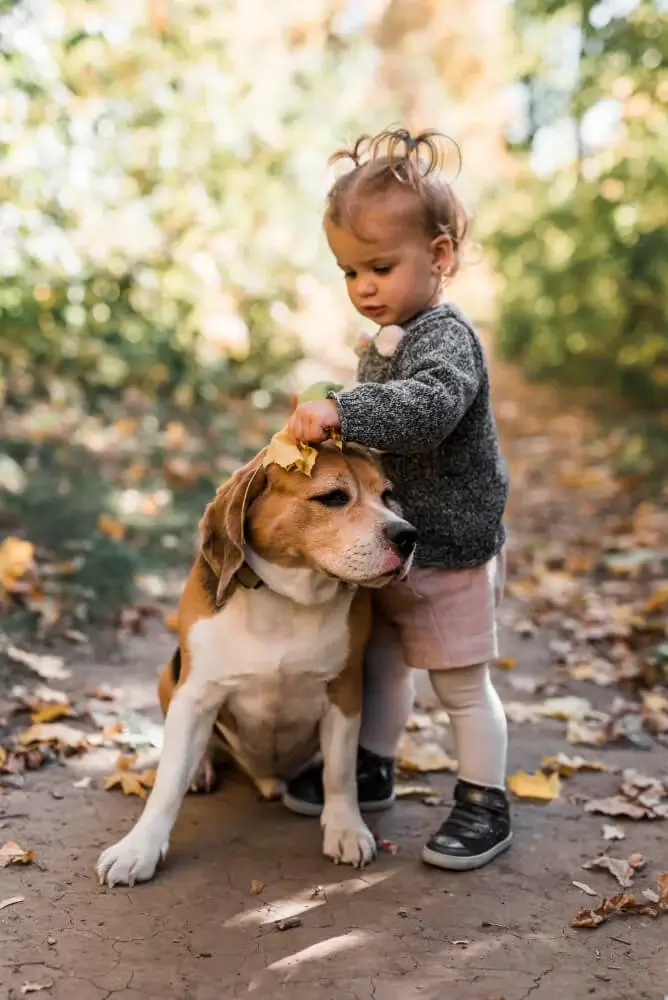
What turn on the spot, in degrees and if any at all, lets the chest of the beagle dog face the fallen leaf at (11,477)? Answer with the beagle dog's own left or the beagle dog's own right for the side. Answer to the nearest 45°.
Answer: approximately 135° to the beagle dog's own right

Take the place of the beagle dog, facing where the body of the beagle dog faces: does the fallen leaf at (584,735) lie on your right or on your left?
on your left

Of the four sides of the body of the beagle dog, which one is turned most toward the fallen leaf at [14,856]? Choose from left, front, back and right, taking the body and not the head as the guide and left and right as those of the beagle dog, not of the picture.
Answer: right

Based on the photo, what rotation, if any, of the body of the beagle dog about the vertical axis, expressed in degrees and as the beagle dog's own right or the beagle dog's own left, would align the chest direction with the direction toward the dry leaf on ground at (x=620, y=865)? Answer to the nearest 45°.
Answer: approximately 90° to the beagle dog's own left

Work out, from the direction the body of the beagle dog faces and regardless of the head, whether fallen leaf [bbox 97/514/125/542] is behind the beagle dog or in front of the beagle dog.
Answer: behind

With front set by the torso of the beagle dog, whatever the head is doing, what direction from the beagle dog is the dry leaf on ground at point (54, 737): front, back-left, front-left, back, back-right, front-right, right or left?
back-right

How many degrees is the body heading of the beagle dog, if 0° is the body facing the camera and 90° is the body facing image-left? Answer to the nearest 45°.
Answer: approximately 0°

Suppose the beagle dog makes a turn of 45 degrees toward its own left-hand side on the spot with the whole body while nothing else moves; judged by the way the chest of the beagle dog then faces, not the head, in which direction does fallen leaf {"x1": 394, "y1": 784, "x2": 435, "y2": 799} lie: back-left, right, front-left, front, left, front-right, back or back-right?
left
